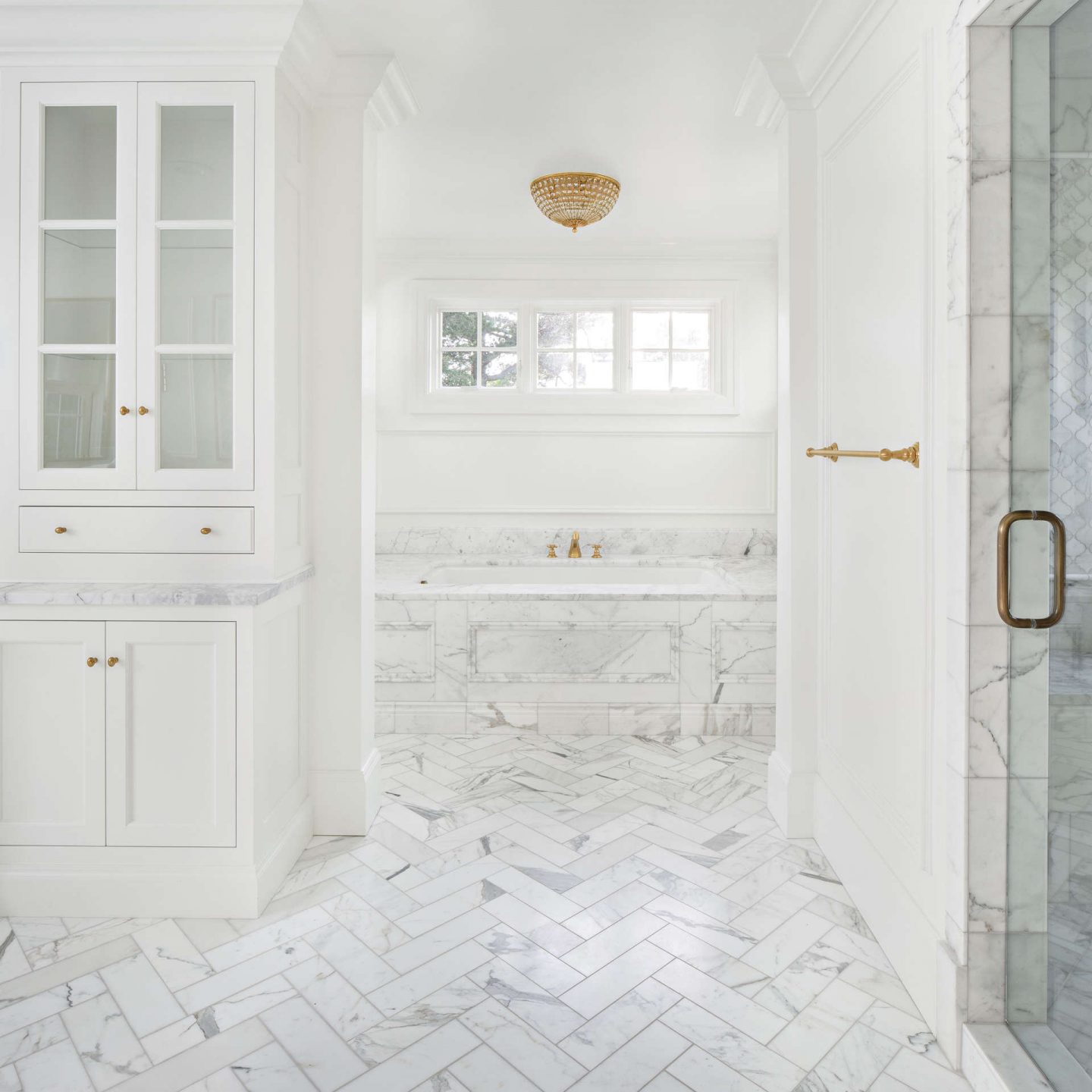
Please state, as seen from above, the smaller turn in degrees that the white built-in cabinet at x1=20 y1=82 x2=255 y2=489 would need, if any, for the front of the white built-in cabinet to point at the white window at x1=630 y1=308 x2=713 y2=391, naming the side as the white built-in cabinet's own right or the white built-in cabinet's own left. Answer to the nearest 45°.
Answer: approximately 135° to the white built-in cabinet's own left

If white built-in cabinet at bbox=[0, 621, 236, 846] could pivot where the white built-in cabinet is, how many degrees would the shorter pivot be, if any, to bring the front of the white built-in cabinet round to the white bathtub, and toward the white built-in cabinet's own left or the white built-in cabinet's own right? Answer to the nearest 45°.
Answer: approximately 135° to the white built-in cabinet's own left

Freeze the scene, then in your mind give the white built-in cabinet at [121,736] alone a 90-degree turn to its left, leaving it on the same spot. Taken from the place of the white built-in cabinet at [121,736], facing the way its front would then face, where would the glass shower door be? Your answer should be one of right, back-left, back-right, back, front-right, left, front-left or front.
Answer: front-right

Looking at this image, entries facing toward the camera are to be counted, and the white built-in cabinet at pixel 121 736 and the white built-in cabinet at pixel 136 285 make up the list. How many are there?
2

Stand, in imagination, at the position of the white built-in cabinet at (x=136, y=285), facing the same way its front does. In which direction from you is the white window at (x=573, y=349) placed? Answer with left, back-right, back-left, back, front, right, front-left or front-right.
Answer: back-left

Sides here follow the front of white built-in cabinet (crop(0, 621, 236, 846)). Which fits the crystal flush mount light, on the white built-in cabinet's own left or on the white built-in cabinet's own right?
on the white built-in cabinet's own left

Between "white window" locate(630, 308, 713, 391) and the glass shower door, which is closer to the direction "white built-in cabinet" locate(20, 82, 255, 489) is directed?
the glass shower door

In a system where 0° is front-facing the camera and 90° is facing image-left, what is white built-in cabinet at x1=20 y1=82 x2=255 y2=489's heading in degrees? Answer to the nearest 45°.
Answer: approximately 0°
